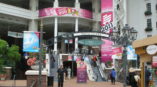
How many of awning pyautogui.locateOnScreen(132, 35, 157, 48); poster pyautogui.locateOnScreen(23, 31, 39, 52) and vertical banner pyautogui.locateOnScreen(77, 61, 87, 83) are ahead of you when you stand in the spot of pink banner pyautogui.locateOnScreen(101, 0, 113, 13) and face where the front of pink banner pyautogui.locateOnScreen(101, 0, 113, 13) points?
3

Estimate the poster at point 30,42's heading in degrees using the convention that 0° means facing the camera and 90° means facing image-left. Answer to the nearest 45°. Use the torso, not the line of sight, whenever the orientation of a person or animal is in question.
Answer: approximately 0°

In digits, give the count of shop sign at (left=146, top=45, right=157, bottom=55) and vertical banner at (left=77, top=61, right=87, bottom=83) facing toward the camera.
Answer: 2

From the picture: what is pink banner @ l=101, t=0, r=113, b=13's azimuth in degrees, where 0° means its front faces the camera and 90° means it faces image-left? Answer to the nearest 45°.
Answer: approximately 0°
